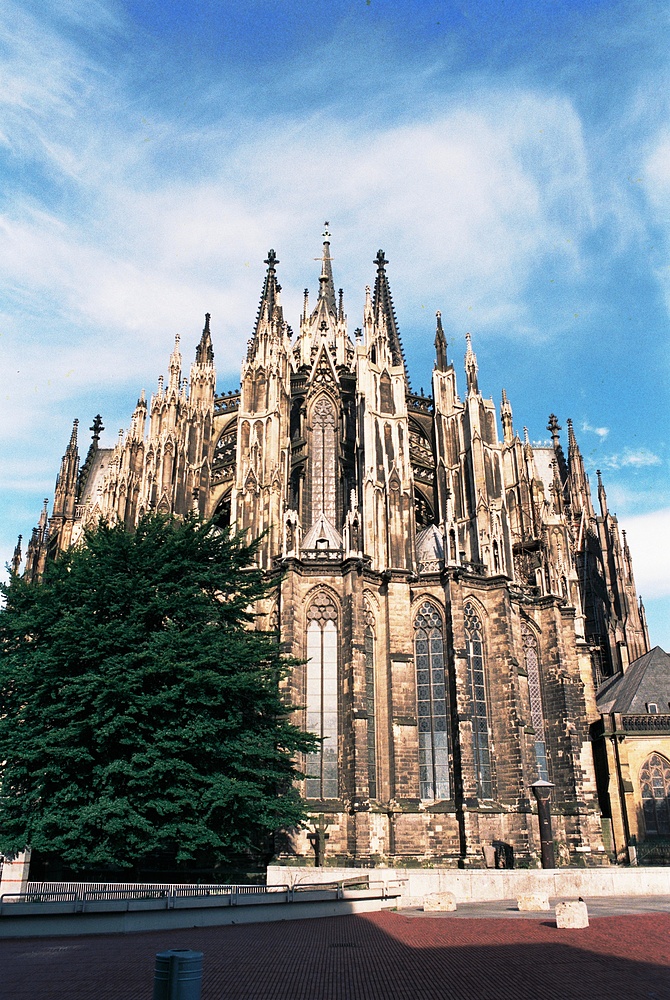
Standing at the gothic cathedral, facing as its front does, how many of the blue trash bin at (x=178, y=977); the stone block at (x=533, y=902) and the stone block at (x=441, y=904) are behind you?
3

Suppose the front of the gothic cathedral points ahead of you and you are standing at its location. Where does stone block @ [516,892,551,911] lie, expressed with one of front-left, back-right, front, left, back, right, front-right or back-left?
back

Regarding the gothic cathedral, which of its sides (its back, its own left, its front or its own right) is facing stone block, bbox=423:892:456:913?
back

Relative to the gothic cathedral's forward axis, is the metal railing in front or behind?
behind

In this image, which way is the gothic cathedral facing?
away from the camera
